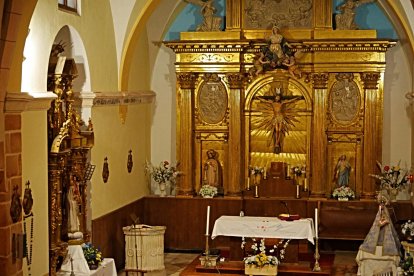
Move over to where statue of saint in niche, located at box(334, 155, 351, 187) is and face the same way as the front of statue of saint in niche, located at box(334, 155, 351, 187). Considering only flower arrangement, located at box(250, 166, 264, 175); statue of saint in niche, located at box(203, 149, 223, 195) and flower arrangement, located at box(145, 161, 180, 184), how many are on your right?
3

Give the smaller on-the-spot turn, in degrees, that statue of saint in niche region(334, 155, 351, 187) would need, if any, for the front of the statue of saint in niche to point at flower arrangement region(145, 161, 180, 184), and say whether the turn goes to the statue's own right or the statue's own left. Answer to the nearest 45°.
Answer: approximately 90° to the statue's own right

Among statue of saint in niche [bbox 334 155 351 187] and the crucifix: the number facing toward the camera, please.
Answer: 2

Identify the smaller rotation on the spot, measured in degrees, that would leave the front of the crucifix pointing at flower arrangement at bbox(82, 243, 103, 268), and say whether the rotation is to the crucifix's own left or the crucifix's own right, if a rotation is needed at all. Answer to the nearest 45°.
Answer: approximately 45° to the crucifix's own right

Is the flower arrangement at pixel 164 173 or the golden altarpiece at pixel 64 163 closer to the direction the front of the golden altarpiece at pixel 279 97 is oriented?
the golden altarpiece

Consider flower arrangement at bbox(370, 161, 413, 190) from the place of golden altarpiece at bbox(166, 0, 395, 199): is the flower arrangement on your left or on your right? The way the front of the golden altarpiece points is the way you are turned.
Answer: on your left

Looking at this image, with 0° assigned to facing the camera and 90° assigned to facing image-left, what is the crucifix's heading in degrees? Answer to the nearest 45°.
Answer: approximately 0°

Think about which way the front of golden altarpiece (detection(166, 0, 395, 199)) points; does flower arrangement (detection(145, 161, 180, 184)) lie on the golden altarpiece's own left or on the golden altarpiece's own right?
on the golden altarpiece's own right

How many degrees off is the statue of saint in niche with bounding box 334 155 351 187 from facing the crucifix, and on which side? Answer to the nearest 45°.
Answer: approximately 90° to its right
